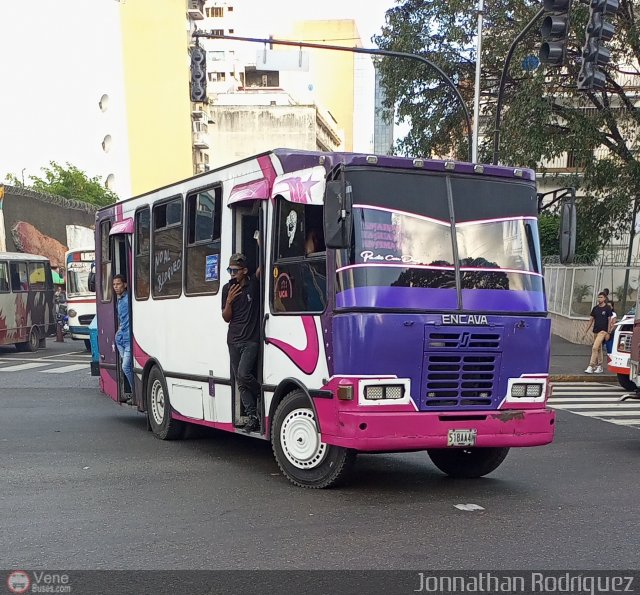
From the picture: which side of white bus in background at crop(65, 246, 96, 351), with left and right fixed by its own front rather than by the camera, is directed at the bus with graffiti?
right

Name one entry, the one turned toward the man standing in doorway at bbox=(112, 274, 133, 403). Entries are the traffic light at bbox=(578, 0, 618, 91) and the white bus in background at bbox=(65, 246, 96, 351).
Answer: the white bus in background

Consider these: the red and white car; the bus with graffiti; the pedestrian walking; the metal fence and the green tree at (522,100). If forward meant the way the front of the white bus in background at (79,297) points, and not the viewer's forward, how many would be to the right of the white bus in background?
1

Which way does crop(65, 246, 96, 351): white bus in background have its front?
toward the camera

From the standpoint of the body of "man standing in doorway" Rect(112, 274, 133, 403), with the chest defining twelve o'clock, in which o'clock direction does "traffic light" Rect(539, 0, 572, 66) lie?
The traffic light is roughly at 8 o'clock from the man standing in doorway.

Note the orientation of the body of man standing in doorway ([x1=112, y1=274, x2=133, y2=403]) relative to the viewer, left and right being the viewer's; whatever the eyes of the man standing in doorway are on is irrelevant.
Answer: facing the viewer and to the left of the viewer

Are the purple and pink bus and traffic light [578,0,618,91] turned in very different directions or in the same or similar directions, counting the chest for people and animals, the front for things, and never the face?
same or similar directions

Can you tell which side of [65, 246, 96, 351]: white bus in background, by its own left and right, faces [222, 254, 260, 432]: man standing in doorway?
front

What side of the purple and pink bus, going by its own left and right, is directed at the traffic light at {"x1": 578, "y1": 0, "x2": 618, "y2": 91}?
left
